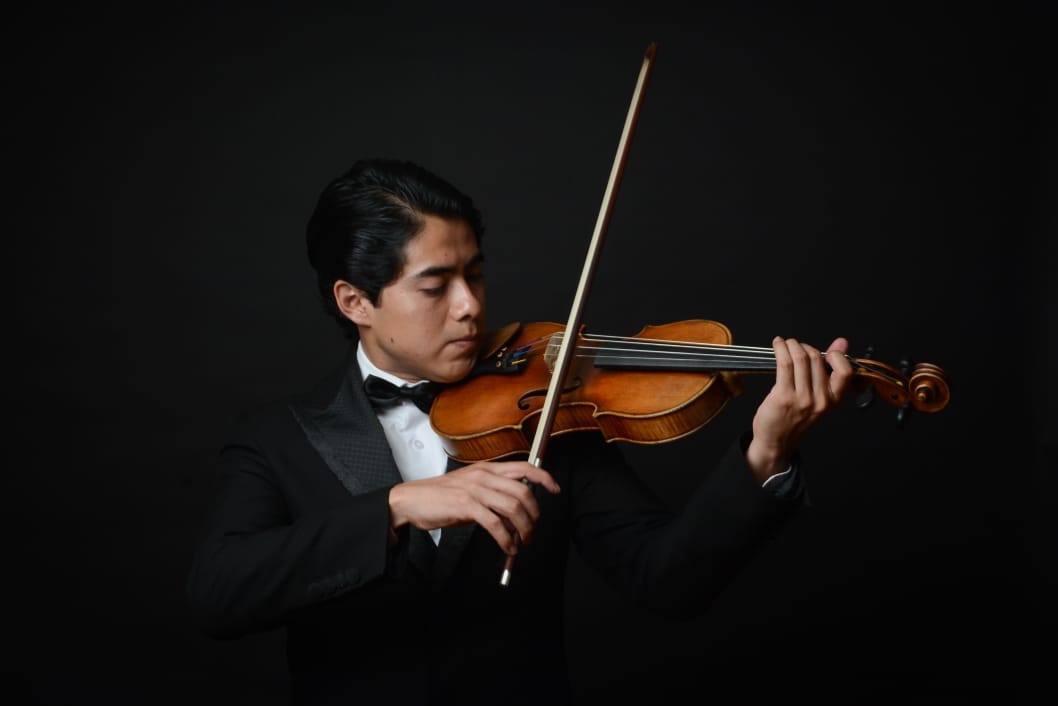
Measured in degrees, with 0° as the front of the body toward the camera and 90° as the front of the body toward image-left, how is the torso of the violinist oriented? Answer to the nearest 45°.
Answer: approximately 315°

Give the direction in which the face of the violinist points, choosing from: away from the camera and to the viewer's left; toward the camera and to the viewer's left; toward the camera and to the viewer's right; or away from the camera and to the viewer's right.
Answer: toward the camera and to the viewer's right
